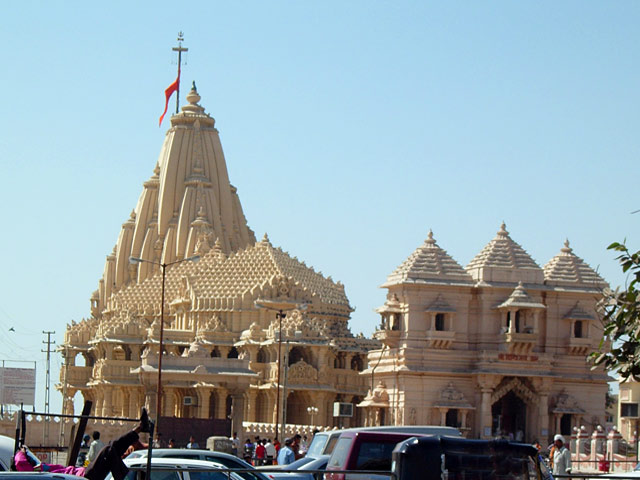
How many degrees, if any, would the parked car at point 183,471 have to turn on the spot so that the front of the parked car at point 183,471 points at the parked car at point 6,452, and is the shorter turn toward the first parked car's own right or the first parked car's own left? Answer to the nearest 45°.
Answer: approximately 135° to the first parked car's own left

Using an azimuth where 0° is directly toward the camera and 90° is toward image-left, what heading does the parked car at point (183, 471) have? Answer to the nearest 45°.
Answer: approximately 270°

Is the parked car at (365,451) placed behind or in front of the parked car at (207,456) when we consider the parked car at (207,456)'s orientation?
in front

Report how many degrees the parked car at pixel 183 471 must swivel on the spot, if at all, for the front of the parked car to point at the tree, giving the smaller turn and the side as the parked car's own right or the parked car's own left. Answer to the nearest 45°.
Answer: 0° — it already faces it

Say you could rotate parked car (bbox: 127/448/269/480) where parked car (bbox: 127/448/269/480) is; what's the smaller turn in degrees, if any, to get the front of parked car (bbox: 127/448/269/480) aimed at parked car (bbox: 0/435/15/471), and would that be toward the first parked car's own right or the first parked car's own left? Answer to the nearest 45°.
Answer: approximately 135° to the first parked car's own right

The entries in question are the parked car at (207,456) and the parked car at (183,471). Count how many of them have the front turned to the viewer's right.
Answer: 2

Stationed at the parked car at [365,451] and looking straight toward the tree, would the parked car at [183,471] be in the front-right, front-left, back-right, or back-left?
back-right

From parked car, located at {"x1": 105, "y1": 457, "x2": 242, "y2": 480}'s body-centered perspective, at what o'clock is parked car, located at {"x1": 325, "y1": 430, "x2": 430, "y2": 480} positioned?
parked car, located at {"x1": 325, "y1": 430, "x2": 430, "y2": 480} is roughly at 11 o'clock from parked car, located at {"x1": 105, "y1": 457, "x2": 242, "y2": 480}.
